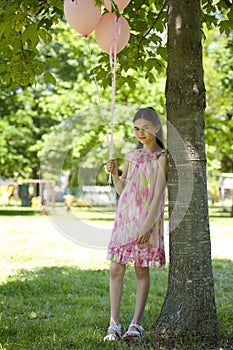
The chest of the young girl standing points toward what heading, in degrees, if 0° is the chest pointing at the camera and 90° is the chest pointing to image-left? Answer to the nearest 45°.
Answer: approximately 45°
